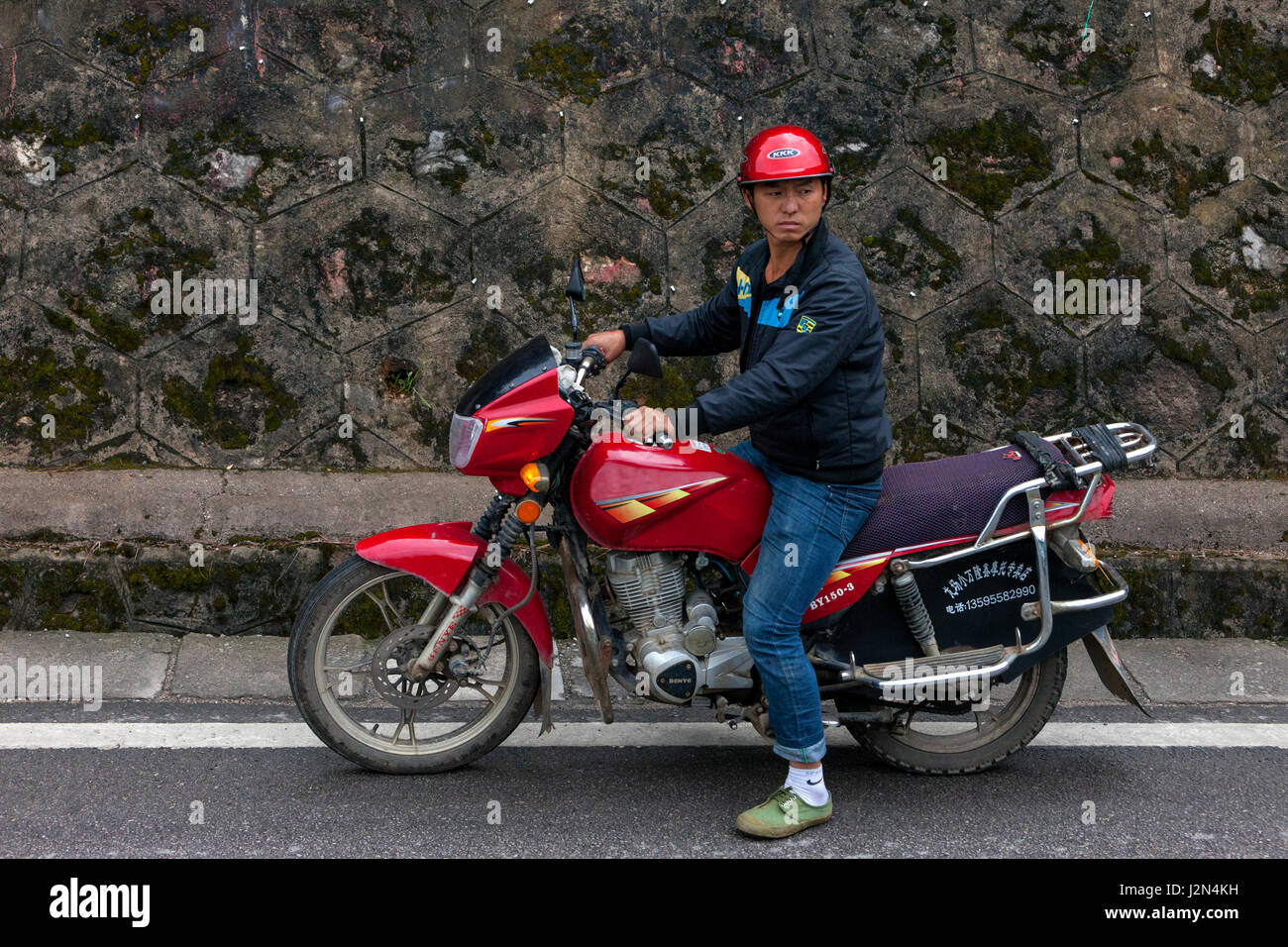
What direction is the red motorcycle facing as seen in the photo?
to the viewer's left
